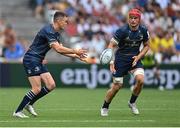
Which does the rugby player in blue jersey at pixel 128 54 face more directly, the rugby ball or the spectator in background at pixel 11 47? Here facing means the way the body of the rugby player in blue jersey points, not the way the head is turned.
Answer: the rugby ball

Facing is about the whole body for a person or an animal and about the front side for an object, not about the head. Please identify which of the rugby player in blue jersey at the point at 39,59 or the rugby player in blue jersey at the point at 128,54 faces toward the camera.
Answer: the rugby player in blue jersey at the point at 128,54

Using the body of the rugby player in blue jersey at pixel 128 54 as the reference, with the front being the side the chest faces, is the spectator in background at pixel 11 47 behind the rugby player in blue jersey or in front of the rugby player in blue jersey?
behind

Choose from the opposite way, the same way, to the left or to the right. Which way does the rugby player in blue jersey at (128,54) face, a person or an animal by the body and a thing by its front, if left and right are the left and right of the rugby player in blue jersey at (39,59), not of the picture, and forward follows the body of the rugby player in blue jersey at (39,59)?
to the right

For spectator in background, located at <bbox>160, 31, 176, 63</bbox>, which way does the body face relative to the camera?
toward the camera

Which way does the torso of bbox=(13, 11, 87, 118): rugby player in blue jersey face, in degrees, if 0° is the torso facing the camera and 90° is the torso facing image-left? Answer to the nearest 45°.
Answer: approximately 270°

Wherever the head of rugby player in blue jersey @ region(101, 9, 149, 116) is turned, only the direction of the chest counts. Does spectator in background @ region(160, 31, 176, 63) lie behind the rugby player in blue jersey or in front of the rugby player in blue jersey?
behind

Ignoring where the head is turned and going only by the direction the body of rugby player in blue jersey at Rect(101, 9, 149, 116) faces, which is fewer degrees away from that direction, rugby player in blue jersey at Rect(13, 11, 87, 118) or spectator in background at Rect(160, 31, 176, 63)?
the rugby player in blue jersey

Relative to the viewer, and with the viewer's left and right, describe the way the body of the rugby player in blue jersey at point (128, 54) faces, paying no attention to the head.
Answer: facing the viewer

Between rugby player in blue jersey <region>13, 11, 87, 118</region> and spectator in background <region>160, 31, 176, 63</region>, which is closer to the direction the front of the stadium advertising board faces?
the rugby player in blue jersey

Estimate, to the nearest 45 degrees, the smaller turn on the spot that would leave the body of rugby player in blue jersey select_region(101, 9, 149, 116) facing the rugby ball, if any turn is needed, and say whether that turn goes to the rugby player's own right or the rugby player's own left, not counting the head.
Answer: approximately 45° to the rugby player's own right

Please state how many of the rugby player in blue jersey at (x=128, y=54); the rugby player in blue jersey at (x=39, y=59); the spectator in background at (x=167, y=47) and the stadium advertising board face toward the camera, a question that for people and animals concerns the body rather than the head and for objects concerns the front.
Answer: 3

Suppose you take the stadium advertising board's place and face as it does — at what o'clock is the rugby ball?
The rugby ball is roughly at 12 o'clock from the stadium advertising board.

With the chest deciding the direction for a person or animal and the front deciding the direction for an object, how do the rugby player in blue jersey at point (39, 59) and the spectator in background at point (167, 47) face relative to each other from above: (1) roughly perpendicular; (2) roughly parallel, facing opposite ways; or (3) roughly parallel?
roughly perpendicular
